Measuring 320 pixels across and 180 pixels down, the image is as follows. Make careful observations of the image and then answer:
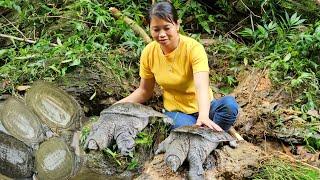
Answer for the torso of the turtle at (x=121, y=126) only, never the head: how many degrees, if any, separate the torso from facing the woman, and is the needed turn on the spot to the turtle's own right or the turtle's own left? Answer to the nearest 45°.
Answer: approximately 180°

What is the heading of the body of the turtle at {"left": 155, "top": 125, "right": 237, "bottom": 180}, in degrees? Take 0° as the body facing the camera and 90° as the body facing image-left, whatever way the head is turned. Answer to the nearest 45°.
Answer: approximately 45°

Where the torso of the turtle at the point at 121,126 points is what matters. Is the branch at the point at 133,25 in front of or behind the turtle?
behind

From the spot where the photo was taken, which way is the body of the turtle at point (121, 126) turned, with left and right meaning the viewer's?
facing the viewer and to the left of the viewer

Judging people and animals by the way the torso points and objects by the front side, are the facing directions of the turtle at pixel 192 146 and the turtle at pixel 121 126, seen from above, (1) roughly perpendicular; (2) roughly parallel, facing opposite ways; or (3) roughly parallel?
roughly parallel

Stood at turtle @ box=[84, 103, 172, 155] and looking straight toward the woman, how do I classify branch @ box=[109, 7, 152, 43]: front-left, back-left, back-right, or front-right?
front-left

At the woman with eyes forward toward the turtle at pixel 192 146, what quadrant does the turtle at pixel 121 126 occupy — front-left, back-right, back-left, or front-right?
front-right

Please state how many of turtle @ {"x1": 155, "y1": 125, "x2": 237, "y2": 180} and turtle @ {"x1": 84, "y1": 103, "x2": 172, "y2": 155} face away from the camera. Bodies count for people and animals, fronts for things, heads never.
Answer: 0

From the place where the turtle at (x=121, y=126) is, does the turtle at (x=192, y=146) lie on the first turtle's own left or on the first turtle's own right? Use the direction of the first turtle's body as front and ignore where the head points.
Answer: on the first turtle's own left

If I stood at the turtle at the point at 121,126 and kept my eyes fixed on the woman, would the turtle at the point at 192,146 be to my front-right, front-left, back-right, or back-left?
front-right

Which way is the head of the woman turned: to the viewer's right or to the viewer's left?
to the viewer's left
